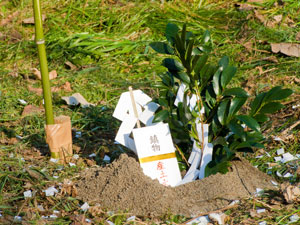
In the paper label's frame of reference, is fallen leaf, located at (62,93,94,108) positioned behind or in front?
behind

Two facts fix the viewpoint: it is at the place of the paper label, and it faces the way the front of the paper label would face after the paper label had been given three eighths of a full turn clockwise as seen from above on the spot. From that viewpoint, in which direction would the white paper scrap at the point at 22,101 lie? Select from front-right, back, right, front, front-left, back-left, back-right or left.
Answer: front

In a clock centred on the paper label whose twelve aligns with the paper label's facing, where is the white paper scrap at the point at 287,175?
The white paper scrap is roughly at 9 o'clock from the paper label.

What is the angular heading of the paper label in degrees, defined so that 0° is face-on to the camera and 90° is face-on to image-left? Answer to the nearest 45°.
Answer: approximately 0°

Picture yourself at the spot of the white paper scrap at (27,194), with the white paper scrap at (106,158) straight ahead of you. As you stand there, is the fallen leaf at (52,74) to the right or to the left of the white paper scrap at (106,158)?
left

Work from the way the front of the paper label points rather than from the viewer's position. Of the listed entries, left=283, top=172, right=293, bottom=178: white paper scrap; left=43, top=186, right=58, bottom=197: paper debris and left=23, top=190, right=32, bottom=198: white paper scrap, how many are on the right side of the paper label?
2

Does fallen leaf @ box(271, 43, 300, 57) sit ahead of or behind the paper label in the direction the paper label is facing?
behind

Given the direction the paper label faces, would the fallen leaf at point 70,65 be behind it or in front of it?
behind

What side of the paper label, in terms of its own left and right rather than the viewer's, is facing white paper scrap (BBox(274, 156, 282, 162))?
left

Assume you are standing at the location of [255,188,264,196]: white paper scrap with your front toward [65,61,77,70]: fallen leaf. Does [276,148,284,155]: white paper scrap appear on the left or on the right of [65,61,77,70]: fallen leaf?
right

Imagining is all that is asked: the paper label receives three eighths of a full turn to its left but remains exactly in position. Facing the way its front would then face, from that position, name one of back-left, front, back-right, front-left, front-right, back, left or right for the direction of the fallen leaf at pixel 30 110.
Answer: left

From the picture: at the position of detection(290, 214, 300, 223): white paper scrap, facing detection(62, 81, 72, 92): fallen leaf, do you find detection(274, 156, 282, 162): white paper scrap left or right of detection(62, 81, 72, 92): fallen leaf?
right

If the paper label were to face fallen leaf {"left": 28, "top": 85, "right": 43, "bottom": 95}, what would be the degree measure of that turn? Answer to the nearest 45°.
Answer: approximately 135° to its right

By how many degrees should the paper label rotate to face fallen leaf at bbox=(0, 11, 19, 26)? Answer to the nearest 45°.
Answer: approximately 135° to its right

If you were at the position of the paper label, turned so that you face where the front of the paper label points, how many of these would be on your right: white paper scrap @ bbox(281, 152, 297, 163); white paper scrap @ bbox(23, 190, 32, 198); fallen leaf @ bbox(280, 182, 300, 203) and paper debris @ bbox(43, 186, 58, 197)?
2
